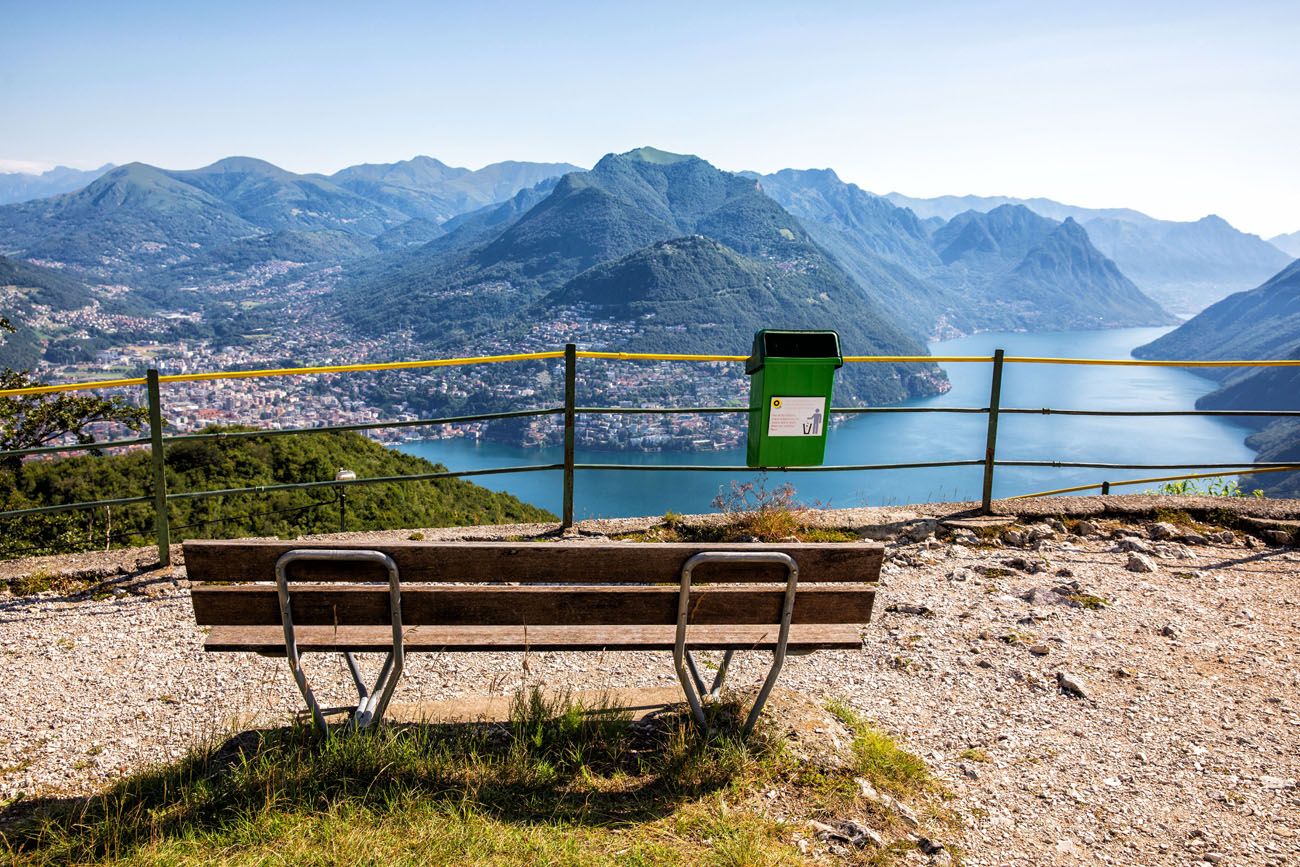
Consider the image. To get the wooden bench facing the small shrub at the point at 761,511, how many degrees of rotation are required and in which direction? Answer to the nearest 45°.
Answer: approximately 45° to its right

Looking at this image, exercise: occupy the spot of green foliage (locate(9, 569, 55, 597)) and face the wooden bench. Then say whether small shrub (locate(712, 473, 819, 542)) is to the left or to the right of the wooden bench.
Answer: left

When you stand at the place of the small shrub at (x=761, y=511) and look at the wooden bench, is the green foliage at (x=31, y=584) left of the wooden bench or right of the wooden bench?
right

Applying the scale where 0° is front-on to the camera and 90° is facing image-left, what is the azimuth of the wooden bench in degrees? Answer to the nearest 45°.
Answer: approximately 180°

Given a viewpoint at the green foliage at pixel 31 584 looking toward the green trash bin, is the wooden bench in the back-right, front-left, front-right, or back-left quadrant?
front-right

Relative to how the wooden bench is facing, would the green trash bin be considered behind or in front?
in front

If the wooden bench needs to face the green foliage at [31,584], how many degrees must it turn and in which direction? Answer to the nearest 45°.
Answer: approximately 45° to its left
